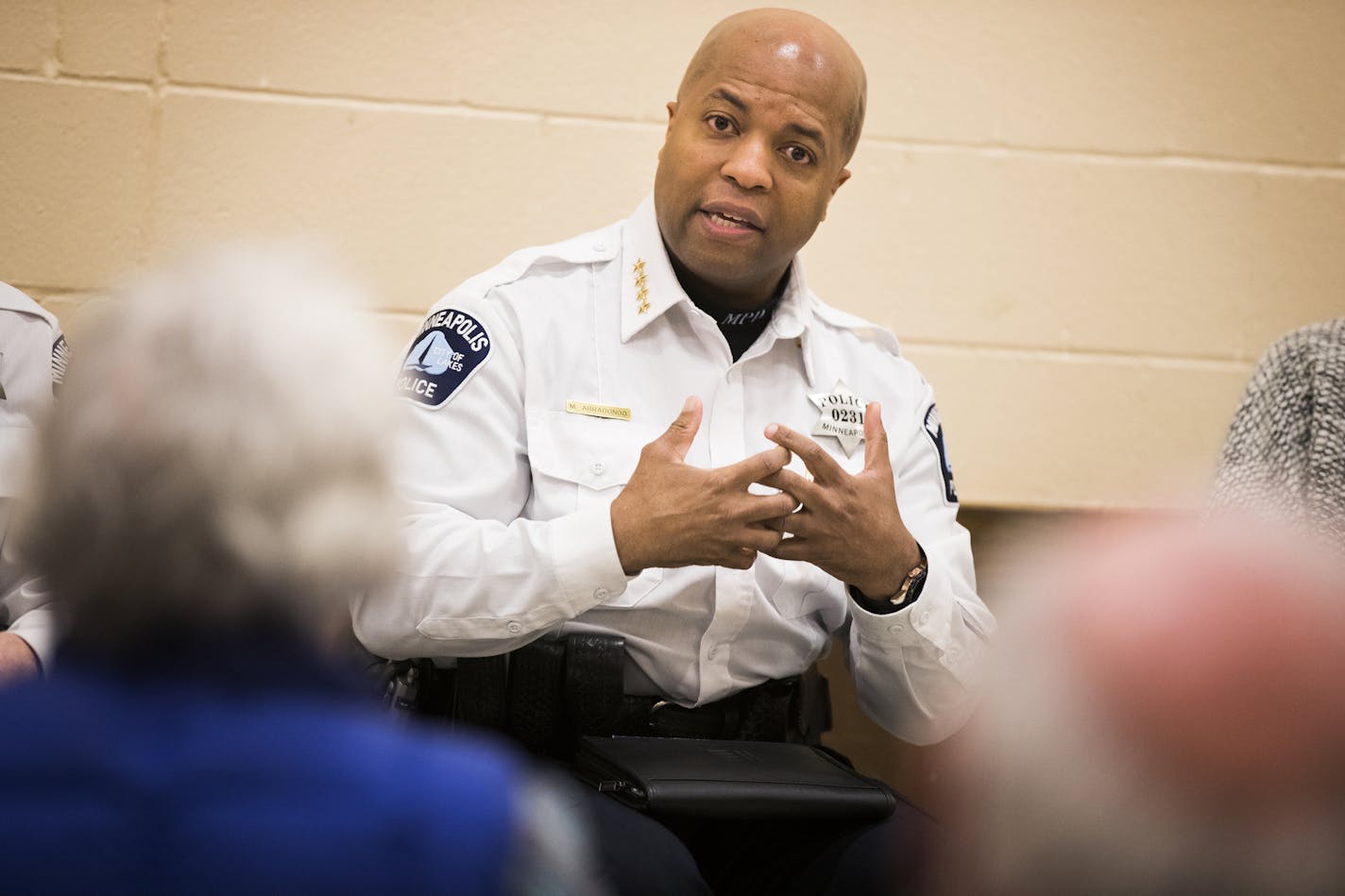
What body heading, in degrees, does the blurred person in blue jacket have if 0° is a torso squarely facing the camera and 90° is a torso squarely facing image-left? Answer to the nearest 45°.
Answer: approximately 180°
